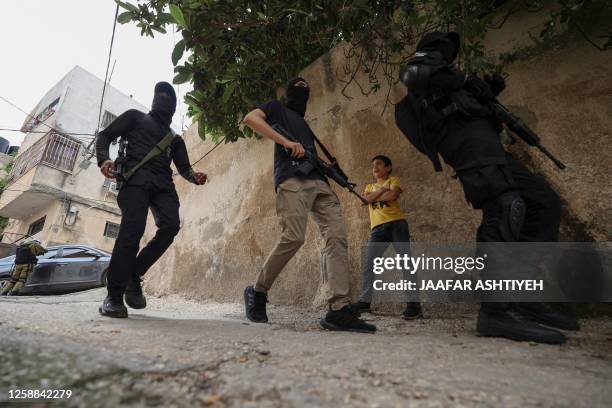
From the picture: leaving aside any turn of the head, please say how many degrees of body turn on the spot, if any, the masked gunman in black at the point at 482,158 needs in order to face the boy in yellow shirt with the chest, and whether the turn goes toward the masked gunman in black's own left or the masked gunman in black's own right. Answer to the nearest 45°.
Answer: approximately 180°

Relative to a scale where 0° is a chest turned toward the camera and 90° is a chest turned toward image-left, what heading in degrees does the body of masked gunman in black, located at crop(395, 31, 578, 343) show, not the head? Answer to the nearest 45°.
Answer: approximately 315°

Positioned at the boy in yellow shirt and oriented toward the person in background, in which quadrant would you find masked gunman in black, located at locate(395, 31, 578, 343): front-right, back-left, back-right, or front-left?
back-left

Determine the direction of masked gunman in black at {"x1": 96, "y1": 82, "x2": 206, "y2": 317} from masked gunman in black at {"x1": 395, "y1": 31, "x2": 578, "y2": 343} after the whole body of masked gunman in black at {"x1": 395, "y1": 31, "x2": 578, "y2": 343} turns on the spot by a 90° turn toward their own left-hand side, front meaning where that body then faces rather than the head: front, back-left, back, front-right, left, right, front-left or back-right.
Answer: back-left
